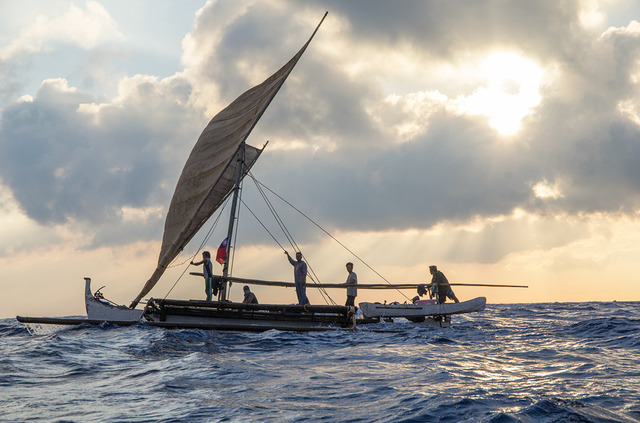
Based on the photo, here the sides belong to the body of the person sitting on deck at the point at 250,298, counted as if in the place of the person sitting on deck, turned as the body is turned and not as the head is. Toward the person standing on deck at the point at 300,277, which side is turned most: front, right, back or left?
back

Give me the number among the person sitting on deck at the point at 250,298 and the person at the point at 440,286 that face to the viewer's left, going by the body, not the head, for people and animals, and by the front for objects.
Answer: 2

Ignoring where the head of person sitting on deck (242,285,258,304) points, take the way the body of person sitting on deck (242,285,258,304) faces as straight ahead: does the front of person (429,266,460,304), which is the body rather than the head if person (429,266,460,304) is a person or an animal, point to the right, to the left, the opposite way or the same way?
the same way

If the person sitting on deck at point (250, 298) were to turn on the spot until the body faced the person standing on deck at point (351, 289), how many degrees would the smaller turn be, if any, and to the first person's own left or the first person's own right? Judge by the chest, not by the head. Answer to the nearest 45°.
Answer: approximately 180°

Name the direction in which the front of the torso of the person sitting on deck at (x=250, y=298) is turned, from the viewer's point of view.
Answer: to the viewer's left

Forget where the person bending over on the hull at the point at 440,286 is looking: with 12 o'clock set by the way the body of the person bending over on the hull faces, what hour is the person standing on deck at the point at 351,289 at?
The person standing on deck is roughly at 11 o'clock from the person bending over on the hull.

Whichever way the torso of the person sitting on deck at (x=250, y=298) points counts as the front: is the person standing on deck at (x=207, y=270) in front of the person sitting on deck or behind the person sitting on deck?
in front

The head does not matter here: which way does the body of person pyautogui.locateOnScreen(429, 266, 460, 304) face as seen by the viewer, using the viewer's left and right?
facing to the left of the viewer

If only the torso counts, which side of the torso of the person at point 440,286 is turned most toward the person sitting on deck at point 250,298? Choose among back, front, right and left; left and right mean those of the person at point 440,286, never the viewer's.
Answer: front

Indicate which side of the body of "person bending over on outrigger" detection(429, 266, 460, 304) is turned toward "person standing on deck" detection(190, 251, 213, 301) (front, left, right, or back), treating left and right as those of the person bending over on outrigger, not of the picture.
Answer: front

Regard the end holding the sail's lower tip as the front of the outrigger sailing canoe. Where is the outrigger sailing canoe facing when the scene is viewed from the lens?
facing to the left of the viewer
